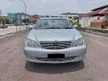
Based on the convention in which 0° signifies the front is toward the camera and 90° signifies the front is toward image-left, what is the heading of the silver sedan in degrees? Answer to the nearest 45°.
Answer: approximately 0°
